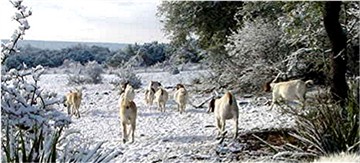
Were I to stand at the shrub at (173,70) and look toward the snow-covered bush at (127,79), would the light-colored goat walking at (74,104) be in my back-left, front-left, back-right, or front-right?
front-left

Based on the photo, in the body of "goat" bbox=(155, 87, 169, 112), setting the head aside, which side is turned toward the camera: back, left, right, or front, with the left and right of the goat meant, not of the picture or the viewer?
back

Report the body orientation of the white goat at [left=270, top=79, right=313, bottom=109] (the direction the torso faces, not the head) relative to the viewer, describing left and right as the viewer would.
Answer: facing to the left of the viewer

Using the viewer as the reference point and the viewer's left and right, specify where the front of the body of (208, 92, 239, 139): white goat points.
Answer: facing away from the viewer and to the left of the viewer

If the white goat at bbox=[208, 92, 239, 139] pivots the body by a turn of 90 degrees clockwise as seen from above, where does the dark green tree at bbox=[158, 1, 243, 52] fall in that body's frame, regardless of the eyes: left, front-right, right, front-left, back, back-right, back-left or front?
front-left
